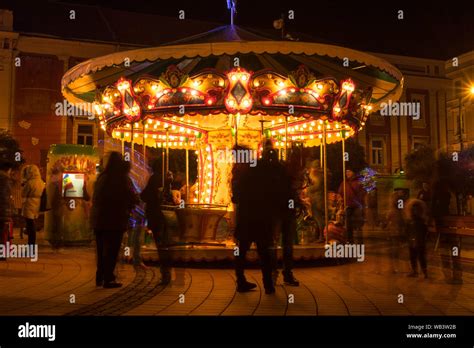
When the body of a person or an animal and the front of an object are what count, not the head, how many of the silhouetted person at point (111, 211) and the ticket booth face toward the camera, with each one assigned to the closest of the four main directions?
1

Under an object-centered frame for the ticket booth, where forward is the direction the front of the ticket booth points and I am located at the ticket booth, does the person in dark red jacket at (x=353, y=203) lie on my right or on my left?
on my left

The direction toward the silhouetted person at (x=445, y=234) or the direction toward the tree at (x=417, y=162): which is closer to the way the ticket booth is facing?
the silhouetted person

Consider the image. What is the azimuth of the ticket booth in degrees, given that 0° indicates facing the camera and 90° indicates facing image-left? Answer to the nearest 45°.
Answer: approximately 0°

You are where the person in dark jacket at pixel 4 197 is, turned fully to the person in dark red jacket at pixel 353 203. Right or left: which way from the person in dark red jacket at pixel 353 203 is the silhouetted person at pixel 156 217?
right
